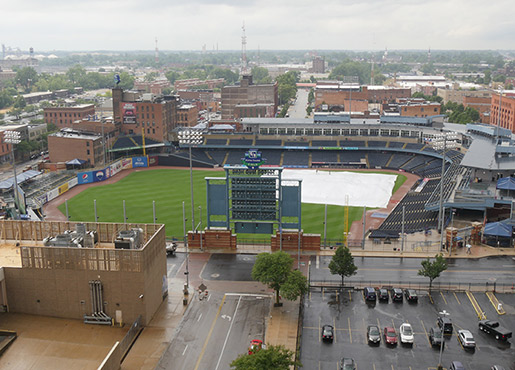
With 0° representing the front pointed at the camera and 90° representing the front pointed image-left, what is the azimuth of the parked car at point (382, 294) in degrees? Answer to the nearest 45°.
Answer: approximately 180°

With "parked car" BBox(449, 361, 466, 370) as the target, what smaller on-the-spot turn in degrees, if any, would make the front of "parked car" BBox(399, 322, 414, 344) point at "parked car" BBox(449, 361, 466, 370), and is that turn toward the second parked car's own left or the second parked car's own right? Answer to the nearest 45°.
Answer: approximately 45° to the second parked car's own left

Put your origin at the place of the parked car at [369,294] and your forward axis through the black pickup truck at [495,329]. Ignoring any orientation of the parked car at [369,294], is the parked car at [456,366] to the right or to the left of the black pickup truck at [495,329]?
right

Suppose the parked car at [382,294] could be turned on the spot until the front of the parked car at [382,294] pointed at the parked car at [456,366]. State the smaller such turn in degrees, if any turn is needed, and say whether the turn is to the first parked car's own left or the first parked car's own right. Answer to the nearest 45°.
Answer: approximately 135° to the first parked car's own right

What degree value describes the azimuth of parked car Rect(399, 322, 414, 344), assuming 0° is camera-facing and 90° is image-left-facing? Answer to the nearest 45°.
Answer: approximately 0°

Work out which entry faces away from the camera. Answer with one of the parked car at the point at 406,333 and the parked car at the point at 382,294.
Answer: the parked car at the point at 382,294

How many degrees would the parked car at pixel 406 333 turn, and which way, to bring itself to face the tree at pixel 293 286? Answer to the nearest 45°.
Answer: approximately 90° to its right

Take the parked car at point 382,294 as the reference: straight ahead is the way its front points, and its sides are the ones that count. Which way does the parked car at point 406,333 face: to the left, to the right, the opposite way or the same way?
the opposite way

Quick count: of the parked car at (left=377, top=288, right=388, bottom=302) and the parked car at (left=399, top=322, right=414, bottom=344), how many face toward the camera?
1

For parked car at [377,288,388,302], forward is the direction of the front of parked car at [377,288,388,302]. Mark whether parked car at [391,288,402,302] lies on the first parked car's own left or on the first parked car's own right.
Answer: on the first parked car's own right
